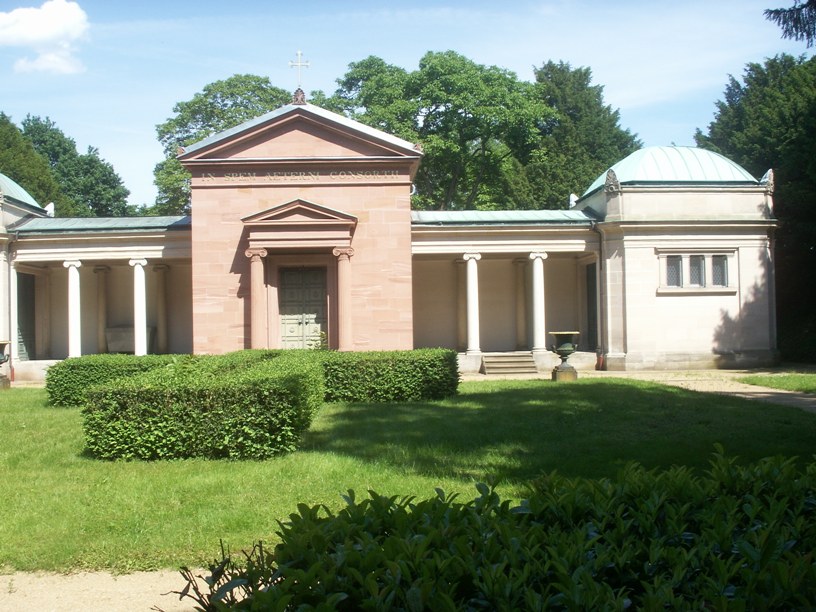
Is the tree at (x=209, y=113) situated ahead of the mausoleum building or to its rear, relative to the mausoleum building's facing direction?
to the rear

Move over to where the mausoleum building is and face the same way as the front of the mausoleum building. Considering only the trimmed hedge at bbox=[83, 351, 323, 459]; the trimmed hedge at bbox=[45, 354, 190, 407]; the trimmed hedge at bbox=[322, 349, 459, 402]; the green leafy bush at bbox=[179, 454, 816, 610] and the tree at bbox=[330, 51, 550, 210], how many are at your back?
1

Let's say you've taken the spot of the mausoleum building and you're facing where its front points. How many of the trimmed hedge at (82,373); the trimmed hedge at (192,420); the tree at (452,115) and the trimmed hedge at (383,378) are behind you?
1

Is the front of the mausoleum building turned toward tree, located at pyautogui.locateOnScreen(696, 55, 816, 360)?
no

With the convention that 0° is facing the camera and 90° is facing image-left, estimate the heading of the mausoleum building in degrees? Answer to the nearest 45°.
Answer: approximately 0°

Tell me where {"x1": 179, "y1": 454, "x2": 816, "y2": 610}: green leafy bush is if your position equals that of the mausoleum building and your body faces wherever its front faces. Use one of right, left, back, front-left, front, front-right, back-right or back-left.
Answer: front

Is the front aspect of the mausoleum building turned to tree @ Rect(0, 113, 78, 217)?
no

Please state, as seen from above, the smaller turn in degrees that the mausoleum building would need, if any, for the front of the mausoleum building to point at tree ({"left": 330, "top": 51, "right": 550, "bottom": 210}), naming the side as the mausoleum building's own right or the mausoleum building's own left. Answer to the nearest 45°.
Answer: approximately 180°

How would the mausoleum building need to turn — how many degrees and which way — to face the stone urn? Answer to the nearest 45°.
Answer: approximately 45° to its left

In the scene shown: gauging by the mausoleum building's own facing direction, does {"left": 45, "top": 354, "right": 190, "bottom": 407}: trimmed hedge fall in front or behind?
in front

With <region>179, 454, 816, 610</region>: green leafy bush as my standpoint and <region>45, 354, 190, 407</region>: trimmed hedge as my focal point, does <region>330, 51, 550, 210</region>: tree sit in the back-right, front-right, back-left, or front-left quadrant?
front-right

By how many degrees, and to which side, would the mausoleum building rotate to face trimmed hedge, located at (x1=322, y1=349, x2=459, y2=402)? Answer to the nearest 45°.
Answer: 0° — it already faces it

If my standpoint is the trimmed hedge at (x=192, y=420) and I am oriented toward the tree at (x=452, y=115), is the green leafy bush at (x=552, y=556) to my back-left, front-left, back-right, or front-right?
back-right

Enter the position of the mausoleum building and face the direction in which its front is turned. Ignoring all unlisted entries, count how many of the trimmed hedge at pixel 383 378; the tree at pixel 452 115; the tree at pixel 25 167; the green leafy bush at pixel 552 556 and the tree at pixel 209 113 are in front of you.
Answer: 2

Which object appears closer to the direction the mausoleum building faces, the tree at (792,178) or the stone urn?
the stone urn

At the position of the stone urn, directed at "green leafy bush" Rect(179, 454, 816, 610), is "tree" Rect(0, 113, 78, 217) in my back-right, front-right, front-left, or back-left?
back-right

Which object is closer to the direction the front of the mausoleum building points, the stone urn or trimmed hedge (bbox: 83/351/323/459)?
the trimmed hedge

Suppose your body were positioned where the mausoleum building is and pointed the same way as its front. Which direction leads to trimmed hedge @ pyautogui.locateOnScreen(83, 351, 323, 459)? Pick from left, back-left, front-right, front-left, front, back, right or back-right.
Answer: front

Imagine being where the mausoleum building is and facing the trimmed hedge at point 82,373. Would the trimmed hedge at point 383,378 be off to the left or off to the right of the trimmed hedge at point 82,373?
left
